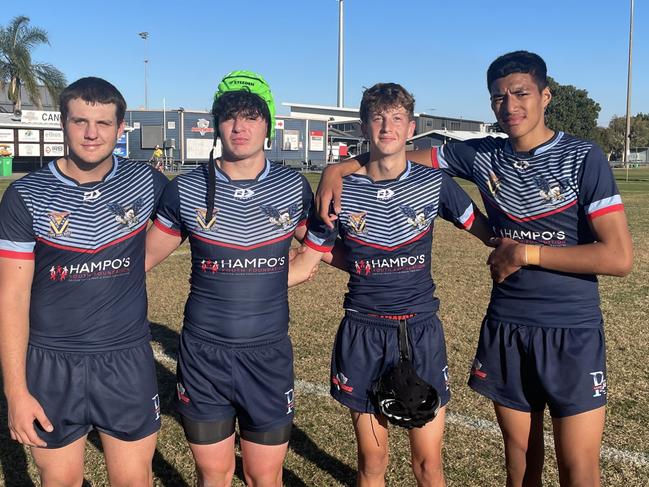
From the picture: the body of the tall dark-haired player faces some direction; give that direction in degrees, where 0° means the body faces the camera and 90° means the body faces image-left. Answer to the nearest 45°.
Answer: approximately 0°

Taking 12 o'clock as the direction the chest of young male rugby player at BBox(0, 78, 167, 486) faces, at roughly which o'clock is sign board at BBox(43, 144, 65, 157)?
The sign board is roughly at 6 o'clock from the young male rugby player.

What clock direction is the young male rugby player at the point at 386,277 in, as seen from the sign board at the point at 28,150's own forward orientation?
The young male rugby player is roughly at 12 o'clock from the sign board.

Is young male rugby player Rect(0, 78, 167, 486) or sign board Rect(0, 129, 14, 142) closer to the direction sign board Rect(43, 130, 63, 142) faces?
the young male rugby player

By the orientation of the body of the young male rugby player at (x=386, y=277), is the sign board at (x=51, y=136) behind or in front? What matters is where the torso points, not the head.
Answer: behind

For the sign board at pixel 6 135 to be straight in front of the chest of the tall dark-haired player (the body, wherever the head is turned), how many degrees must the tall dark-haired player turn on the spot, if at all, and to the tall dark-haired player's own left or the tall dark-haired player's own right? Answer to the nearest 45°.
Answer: approximately 135° to the tall dark-haired player's own right
